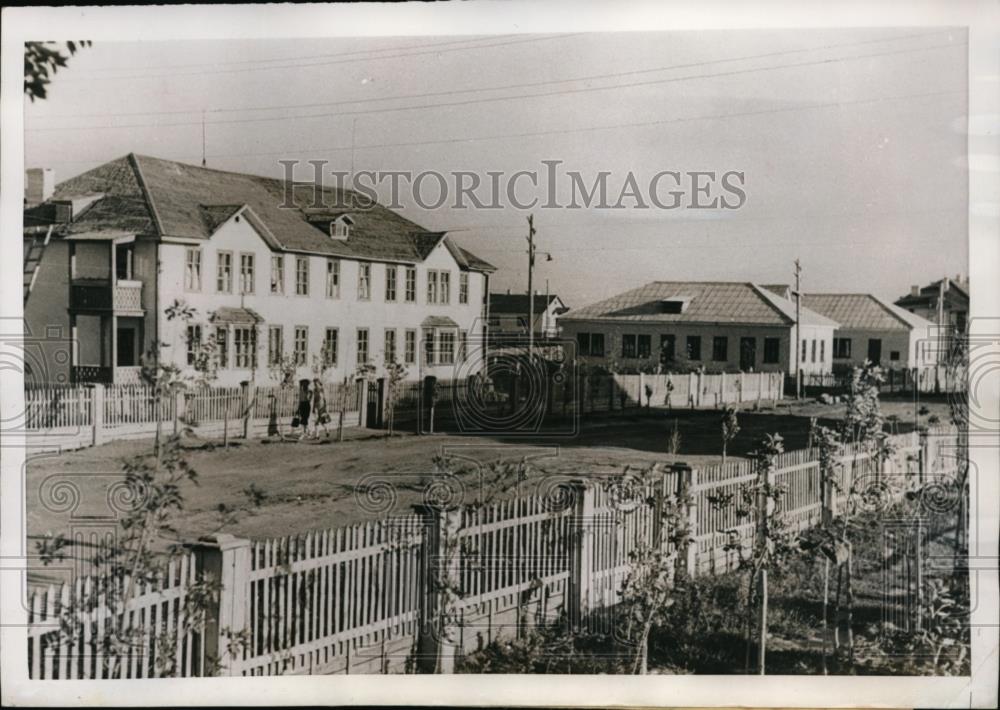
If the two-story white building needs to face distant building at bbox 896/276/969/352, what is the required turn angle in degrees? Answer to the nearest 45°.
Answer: approximately 45° to its left

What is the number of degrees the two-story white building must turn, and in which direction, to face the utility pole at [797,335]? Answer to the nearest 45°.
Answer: approximately 45° to its left

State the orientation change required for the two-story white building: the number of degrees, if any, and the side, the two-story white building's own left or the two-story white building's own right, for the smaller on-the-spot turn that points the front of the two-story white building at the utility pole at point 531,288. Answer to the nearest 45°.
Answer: approximately 45° to the two-story white building's own left

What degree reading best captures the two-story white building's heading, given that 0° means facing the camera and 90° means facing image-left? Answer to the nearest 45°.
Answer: approximately 315°
